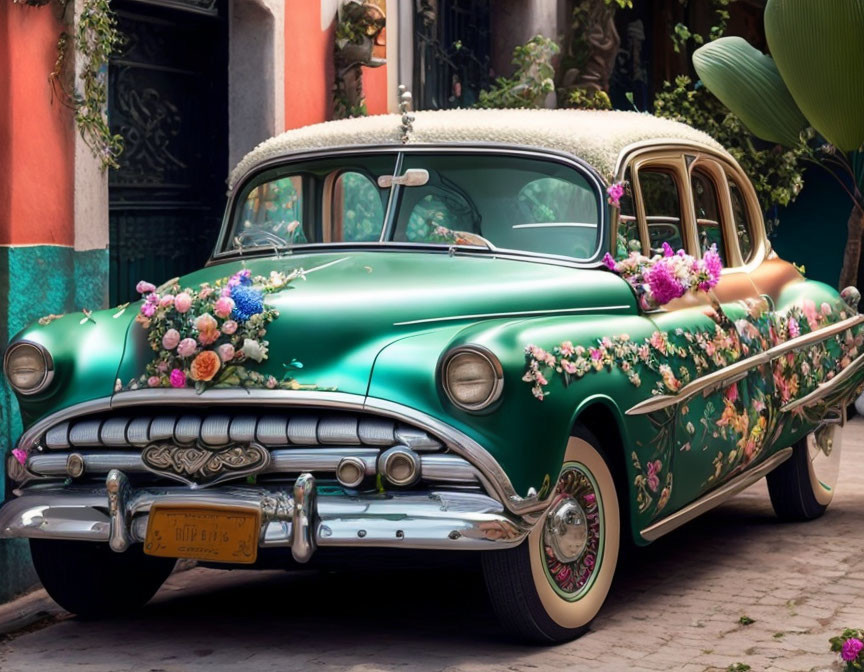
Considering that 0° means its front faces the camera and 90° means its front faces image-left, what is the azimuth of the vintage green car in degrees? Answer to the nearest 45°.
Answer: approximately 45°

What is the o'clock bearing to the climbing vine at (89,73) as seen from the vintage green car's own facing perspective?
The climbing vine is roughly at 3 o'clock from the vintage green car.

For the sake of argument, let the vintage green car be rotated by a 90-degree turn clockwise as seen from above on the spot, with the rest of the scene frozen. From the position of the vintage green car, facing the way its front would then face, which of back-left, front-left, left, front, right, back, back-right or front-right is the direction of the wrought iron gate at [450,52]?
front-right

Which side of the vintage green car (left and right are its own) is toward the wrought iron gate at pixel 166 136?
right
